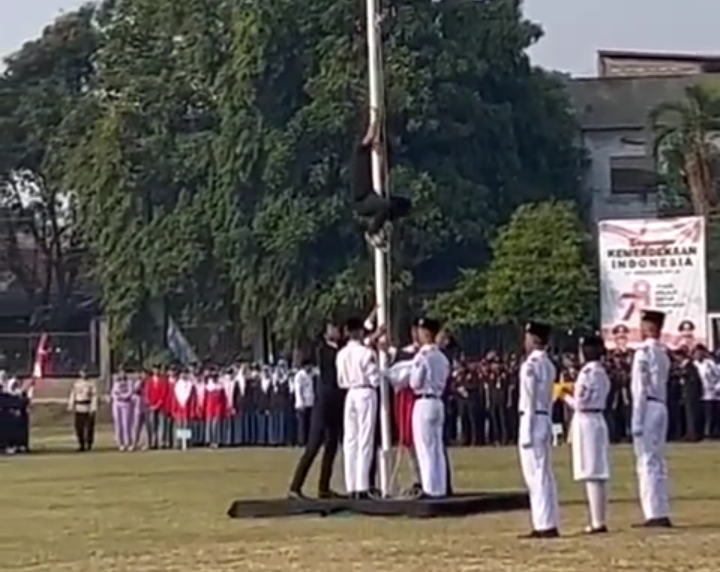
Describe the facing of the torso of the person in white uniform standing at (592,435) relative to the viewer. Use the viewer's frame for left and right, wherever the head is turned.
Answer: facing away from the viewer and to the left of the viewer

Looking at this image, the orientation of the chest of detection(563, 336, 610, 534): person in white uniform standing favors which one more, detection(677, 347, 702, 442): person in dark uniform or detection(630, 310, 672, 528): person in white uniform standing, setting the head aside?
the person in dark uniform

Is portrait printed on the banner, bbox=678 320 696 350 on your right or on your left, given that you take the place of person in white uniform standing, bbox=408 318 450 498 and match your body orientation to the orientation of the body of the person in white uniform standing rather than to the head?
on your right

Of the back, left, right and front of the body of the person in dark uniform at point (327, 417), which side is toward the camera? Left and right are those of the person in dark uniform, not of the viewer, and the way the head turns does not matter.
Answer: right

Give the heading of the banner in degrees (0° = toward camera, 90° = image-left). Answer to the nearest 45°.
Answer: approximately 0°
